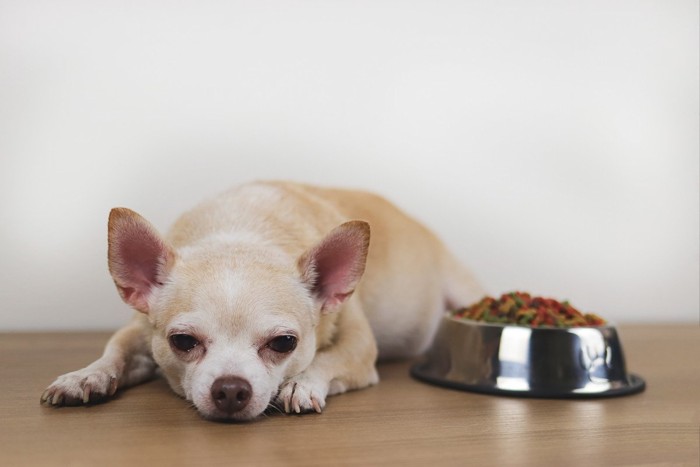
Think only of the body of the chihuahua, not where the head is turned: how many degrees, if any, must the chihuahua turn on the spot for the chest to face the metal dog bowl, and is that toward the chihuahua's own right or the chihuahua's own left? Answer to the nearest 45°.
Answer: approximately 135° to the chihuahua's own left

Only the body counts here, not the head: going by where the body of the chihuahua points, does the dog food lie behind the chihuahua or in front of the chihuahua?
behind

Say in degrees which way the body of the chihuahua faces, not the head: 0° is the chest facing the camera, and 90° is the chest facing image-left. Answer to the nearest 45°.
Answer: approximately 45°
